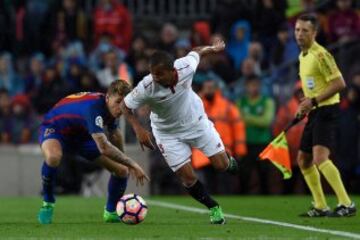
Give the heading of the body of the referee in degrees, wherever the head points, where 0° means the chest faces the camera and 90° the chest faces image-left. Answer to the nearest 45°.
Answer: approximately 45°

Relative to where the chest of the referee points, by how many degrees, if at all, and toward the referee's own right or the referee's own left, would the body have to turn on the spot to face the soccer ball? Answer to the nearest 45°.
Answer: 0° — they already face it

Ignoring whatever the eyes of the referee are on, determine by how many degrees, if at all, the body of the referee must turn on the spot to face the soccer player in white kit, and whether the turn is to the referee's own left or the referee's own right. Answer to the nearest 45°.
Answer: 0° — they already face them
